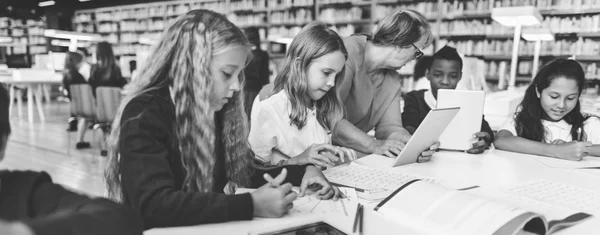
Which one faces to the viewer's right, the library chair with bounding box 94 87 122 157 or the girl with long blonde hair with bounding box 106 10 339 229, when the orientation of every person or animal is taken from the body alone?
the girl with long blonde hair

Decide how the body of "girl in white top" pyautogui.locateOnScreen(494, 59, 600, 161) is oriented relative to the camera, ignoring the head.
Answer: toward the camera

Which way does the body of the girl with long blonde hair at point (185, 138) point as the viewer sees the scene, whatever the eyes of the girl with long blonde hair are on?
to the viewer's right

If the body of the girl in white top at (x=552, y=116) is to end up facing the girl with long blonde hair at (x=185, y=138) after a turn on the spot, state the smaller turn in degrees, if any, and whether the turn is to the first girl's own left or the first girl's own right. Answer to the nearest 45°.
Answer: approximately 45° to the first girl's own right

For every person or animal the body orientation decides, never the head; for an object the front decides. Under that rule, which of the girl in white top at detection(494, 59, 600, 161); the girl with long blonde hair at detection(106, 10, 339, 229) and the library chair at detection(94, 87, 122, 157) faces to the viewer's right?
the girl with long blonde hair

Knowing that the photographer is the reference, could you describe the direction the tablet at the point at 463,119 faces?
facing away from the viewer

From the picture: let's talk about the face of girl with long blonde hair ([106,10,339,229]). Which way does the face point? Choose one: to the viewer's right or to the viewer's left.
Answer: to the viewer's right

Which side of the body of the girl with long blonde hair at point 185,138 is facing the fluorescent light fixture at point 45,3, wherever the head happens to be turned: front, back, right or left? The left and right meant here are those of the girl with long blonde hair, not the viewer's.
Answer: left

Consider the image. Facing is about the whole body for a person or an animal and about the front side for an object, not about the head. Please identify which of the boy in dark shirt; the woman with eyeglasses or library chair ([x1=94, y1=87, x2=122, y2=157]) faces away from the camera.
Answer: the library chair

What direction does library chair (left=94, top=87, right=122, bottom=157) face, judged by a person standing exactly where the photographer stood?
facing away from the viewer

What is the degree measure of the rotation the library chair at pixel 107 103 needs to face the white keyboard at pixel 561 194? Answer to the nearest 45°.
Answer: approximately 180°

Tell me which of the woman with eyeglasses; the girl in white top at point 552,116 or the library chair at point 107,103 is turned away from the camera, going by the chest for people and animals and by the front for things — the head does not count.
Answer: the library chair

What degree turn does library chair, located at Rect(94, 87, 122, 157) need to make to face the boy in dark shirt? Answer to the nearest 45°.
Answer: approximately 135° to its right

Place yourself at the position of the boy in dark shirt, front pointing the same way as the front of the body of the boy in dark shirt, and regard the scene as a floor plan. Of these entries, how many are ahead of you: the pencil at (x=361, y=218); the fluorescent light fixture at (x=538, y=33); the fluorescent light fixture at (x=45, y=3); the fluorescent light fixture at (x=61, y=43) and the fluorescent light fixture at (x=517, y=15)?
1

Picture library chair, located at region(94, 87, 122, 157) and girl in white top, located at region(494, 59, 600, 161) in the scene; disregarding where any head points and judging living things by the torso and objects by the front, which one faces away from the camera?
the library chair

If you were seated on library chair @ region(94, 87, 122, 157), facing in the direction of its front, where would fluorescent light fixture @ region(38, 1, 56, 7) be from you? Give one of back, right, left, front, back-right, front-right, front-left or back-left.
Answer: front
